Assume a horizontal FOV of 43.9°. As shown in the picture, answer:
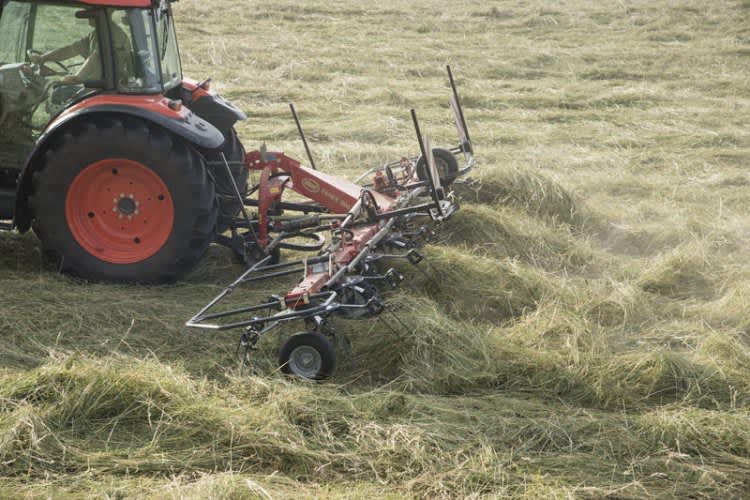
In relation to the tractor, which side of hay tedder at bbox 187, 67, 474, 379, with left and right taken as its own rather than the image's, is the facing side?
front

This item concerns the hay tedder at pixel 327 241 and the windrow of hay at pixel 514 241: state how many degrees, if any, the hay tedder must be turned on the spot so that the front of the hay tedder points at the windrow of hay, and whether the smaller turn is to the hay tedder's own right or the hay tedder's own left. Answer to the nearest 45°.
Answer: approximately 135° to the hay tedder's own right

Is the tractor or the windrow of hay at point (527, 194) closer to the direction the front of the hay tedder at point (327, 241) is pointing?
the tractor

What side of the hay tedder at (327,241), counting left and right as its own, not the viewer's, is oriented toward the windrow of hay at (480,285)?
back

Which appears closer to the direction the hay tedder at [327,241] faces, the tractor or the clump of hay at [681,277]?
the tractor

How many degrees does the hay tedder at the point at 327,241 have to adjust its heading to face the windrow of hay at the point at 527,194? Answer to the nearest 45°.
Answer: approximately 135° to its right

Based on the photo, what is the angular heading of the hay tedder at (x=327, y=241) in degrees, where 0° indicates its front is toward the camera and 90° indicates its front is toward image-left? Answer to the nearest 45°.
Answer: approximately 90°

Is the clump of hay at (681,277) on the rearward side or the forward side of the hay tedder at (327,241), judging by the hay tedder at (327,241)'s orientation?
on the rearward side

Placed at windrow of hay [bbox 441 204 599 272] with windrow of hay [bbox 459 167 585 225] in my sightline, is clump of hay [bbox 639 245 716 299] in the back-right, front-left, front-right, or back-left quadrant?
back-right

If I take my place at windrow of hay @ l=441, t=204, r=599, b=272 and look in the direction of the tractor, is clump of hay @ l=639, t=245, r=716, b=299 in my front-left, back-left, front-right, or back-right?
back-left
